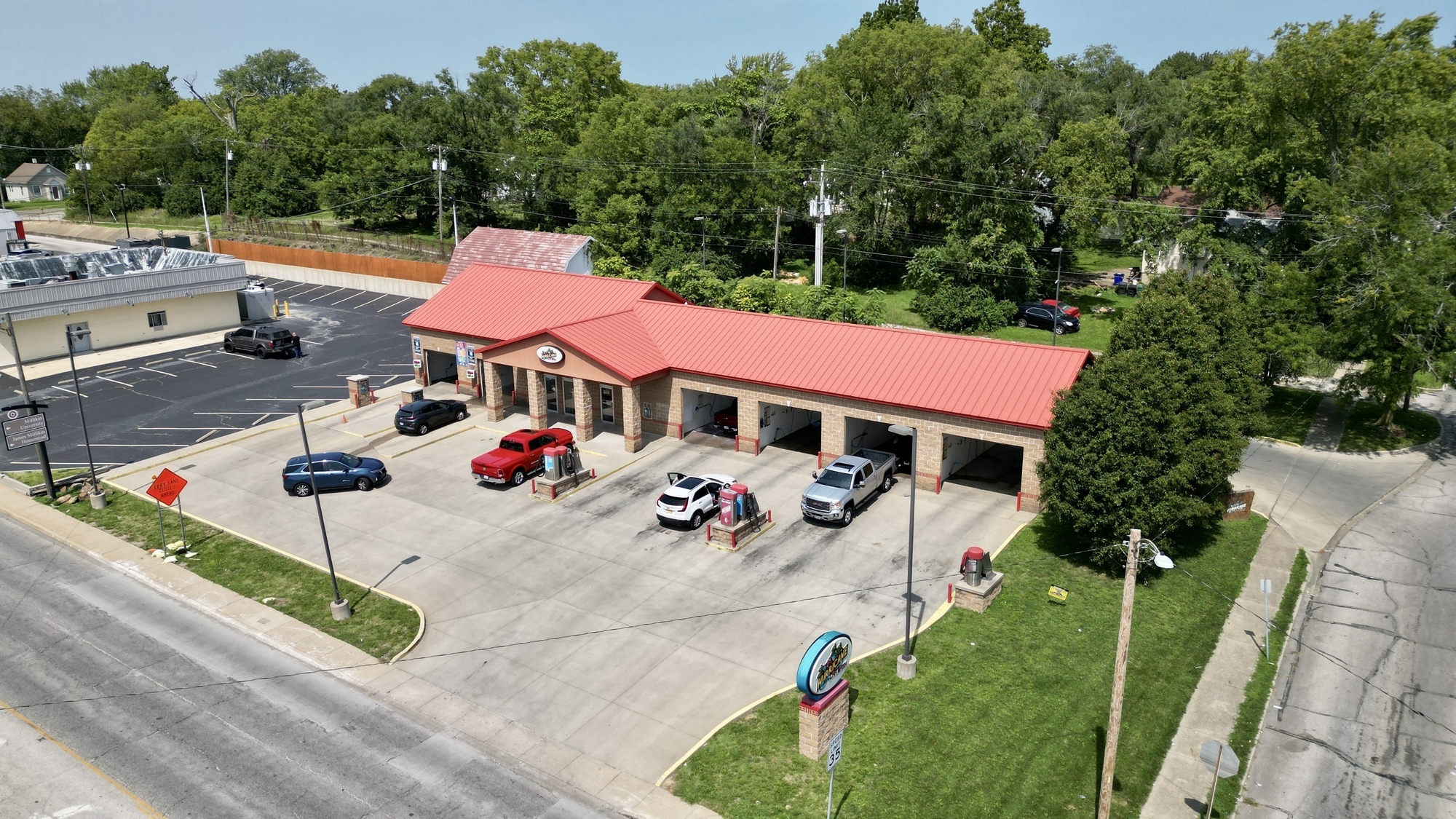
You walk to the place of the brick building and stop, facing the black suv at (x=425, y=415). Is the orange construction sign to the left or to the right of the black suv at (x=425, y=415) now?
left

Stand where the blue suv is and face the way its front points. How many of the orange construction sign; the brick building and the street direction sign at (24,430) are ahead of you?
1

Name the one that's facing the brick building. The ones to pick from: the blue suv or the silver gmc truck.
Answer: the blue suv

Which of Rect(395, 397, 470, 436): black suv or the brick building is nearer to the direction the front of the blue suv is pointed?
the brick building

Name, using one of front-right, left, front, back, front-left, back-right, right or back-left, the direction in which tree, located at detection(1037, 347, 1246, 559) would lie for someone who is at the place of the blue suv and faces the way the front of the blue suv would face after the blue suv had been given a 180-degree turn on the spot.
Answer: back-left

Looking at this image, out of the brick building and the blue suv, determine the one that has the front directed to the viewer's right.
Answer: the blue suv

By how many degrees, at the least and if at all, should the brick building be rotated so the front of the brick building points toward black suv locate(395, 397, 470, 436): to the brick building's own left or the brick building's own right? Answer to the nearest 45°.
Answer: approximately 45° to the brick building's own right

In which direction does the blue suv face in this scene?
to the viewer's right

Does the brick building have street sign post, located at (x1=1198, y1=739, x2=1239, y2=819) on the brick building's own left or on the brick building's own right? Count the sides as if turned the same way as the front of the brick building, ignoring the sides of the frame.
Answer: on the brick building's own left

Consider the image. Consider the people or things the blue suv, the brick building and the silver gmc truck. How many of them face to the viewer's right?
1

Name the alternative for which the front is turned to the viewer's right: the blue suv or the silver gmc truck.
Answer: the blue suv

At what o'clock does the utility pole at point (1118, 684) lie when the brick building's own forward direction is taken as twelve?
The utility pole is roughly at 10 o'clock from the brick building.

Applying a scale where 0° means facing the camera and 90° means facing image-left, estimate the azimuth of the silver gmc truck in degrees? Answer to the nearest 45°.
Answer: approximately 45°

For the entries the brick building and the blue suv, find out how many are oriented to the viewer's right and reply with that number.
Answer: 1

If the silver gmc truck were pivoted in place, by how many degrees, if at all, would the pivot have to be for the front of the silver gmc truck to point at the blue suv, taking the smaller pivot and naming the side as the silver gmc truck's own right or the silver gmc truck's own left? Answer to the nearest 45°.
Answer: approximately 45° to the silver gmc truck's own right

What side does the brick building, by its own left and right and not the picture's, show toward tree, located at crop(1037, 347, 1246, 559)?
left

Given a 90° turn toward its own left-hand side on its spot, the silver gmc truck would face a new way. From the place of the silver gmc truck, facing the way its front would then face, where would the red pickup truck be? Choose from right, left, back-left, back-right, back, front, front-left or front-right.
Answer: back-right
